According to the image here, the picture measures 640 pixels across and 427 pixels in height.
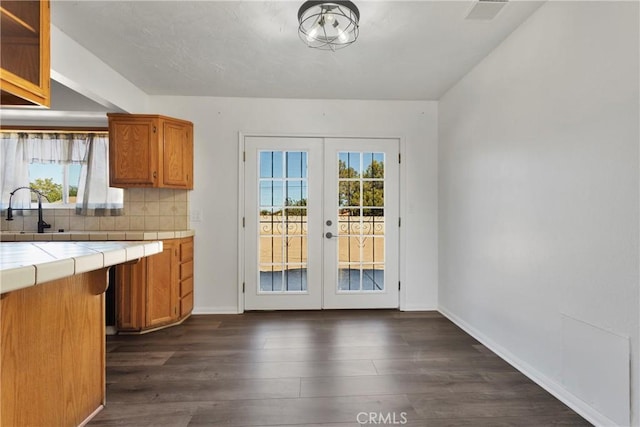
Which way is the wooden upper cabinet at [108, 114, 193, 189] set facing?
toward the camera

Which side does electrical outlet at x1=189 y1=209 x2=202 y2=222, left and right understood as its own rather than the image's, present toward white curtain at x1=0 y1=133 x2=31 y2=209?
right

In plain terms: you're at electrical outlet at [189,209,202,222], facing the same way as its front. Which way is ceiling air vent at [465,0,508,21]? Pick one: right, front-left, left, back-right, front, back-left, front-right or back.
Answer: front-left

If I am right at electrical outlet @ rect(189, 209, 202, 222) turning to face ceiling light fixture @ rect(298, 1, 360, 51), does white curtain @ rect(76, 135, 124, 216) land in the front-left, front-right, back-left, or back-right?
back-right

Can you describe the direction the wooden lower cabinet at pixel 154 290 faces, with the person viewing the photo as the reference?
facing the viewer and to the right of the viewer

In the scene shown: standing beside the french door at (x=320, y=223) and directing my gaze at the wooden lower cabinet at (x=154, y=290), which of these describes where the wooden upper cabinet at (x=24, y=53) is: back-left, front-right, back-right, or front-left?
front-left

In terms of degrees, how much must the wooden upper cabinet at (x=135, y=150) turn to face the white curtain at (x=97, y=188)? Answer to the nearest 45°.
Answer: approximately 135° to its right

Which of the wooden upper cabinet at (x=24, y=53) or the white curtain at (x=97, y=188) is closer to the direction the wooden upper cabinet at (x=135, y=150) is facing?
the wooden upper cabinet

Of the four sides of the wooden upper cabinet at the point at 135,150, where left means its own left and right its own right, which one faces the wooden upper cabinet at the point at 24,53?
front

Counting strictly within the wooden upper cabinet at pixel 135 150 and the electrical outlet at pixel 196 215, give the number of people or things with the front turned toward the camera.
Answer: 2

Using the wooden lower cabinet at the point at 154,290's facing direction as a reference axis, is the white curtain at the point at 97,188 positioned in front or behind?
behind

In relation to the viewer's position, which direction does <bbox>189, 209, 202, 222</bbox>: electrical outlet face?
facing the viewer

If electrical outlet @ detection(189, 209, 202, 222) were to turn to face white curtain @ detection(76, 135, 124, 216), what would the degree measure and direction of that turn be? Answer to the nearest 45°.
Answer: approximately 135° to its right

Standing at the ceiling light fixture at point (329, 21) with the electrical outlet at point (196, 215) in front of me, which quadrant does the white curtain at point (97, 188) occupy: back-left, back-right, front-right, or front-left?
front-left

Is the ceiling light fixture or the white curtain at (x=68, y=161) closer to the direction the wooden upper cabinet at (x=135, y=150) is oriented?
the ceiling light fixture

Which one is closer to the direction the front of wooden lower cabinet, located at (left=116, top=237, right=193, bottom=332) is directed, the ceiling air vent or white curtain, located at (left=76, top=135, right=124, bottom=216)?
the ceiling air vent

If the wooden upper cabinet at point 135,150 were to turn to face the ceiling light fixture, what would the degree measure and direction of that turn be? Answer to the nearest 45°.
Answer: approximately 45° to its left
